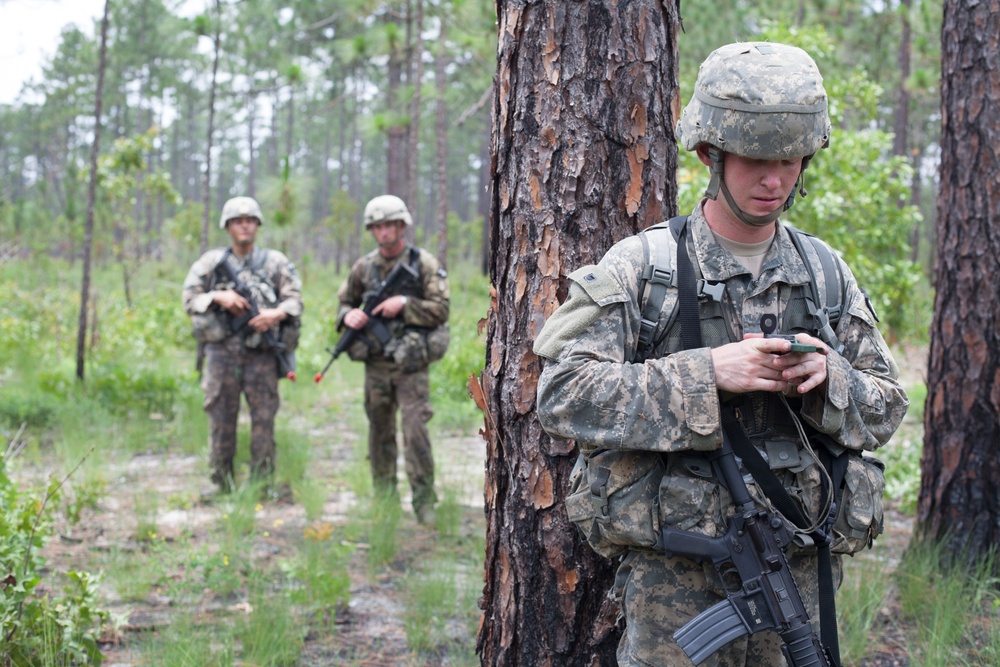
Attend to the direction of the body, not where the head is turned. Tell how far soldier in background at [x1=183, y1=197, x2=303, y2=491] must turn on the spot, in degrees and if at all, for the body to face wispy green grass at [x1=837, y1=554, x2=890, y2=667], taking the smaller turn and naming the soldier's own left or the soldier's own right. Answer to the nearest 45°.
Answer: approximately 45° to the soldier's own left

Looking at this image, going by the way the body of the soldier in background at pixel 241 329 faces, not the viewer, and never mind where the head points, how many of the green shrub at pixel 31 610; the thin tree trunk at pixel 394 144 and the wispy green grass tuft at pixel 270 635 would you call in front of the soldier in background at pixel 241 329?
2

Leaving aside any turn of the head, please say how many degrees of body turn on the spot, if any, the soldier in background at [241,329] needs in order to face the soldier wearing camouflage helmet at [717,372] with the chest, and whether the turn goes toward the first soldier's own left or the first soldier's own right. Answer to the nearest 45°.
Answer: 0° — they already face them

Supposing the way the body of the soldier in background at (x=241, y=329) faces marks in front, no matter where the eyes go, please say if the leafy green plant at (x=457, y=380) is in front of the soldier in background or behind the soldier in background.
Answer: behind

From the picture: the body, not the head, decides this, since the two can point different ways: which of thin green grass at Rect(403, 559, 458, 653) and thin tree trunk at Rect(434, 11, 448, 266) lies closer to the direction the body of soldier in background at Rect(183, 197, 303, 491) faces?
the thin green grass

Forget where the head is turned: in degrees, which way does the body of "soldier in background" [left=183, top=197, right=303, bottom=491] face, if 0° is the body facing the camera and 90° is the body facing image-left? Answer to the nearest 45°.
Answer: approximately 0°

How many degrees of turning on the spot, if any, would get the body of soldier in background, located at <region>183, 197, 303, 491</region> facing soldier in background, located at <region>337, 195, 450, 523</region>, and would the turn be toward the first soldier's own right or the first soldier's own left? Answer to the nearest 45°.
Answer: approximately 45° to the first soldier's own left

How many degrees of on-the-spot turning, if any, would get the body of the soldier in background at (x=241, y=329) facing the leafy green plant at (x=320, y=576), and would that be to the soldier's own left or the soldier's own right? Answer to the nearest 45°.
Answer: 0° — they already face it

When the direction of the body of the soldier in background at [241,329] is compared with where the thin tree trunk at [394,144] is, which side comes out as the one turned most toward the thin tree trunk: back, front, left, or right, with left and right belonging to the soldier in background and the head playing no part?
back
